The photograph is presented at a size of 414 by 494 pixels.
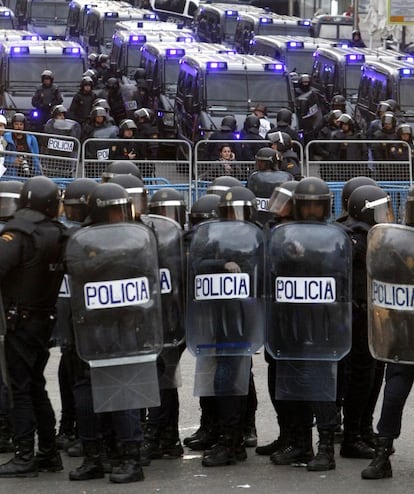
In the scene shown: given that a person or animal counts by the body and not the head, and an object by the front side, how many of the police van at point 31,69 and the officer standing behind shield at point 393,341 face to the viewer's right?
0

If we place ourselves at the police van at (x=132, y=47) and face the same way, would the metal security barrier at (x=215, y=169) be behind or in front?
in front

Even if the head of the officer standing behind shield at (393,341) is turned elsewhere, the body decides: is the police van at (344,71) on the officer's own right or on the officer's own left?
on the officer's own right

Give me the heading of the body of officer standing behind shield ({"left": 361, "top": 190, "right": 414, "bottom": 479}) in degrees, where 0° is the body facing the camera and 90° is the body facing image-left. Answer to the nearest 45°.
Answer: approximately 45°

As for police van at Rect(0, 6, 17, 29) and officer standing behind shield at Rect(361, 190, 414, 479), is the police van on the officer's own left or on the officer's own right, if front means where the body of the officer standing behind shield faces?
on the officer's own right

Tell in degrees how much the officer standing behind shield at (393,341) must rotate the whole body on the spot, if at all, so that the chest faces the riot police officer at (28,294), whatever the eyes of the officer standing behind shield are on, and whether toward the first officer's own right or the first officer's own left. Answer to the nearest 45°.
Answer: approximately 45° to the first officer's own right

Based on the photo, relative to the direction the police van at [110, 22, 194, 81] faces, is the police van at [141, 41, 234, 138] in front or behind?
in front

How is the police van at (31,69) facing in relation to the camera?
toward the camera

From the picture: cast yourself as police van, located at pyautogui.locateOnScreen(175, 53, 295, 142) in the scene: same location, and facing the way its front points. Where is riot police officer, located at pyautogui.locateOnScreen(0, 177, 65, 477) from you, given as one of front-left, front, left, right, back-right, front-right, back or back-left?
front-right

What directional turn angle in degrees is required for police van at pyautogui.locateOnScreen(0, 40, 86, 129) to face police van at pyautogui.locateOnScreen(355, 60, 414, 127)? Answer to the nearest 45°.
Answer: approximately 90° to its left

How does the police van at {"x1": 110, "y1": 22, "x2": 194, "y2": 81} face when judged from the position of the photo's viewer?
facing the viewer and to the right of the viewer
